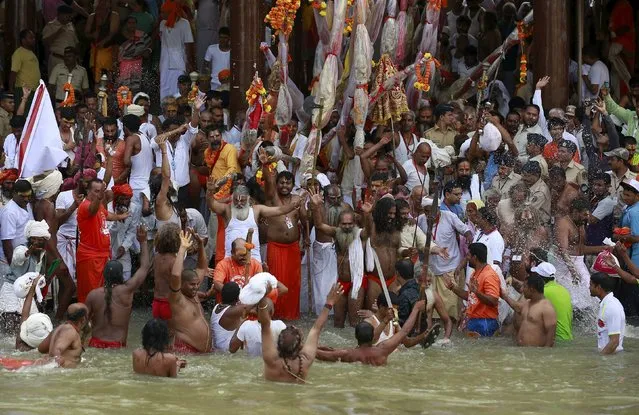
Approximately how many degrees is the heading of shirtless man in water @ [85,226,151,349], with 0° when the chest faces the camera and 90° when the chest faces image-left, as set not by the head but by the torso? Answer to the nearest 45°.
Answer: approximately 180°

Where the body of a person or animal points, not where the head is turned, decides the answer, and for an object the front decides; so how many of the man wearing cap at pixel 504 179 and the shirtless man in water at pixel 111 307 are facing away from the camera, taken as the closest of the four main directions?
1

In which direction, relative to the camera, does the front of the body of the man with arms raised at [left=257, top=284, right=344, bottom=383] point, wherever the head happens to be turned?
away from the camera

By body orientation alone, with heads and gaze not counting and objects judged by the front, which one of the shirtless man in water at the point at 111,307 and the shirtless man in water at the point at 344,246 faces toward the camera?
the shirtless man in water at the point at 344,246

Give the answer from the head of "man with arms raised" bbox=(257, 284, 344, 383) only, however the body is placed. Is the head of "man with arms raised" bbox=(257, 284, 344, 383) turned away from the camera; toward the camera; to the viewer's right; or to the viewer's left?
away from the camera

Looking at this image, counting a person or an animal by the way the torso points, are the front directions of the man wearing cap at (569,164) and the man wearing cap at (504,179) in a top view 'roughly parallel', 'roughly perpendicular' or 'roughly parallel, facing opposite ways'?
roughly parallel

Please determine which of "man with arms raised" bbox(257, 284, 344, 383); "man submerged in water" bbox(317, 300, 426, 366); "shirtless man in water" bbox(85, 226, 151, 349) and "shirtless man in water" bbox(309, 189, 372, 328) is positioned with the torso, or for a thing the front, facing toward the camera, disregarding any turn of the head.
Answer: "shirtless man in water" bbox(309, 189, 372, 328)

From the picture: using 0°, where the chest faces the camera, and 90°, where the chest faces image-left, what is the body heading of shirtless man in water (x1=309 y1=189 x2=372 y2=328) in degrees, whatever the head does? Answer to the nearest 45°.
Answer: approximately 0°
